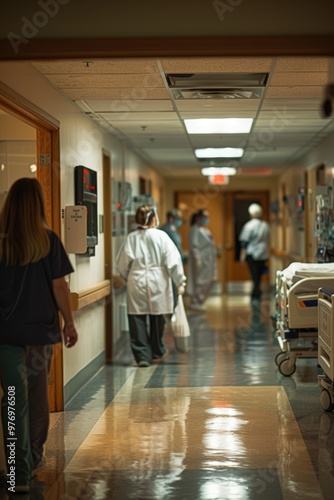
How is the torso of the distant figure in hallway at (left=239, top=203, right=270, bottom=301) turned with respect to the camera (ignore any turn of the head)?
away from the camera

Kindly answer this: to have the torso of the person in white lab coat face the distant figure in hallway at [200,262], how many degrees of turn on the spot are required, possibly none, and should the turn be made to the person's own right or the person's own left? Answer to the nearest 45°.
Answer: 0° — they already face them

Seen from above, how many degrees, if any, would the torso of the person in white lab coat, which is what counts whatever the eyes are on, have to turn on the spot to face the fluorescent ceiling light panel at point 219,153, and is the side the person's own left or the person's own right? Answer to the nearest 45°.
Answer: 0° — they already face it

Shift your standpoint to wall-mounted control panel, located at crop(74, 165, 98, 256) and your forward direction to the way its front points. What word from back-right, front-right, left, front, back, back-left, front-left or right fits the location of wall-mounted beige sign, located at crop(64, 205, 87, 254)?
front-right

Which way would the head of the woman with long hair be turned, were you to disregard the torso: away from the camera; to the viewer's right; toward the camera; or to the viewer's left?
away from the camera

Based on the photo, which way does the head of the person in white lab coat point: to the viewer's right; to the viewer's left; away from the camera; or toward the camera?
away from the camera
